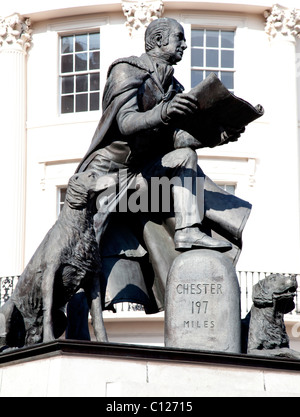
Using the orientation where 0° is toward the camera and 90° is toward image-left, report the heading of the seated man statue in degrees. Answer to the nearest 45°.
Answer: approximately 270°

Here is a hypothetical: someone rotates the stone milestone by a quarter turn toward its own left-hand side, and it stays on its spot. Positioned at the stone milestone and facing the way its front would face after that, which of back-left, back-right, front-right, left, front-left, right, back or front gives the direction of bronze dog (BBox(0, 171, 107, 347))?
back

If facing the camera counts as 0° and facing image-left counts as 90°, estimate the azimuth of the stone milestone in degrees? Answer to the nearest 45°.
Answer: approximately 0°
